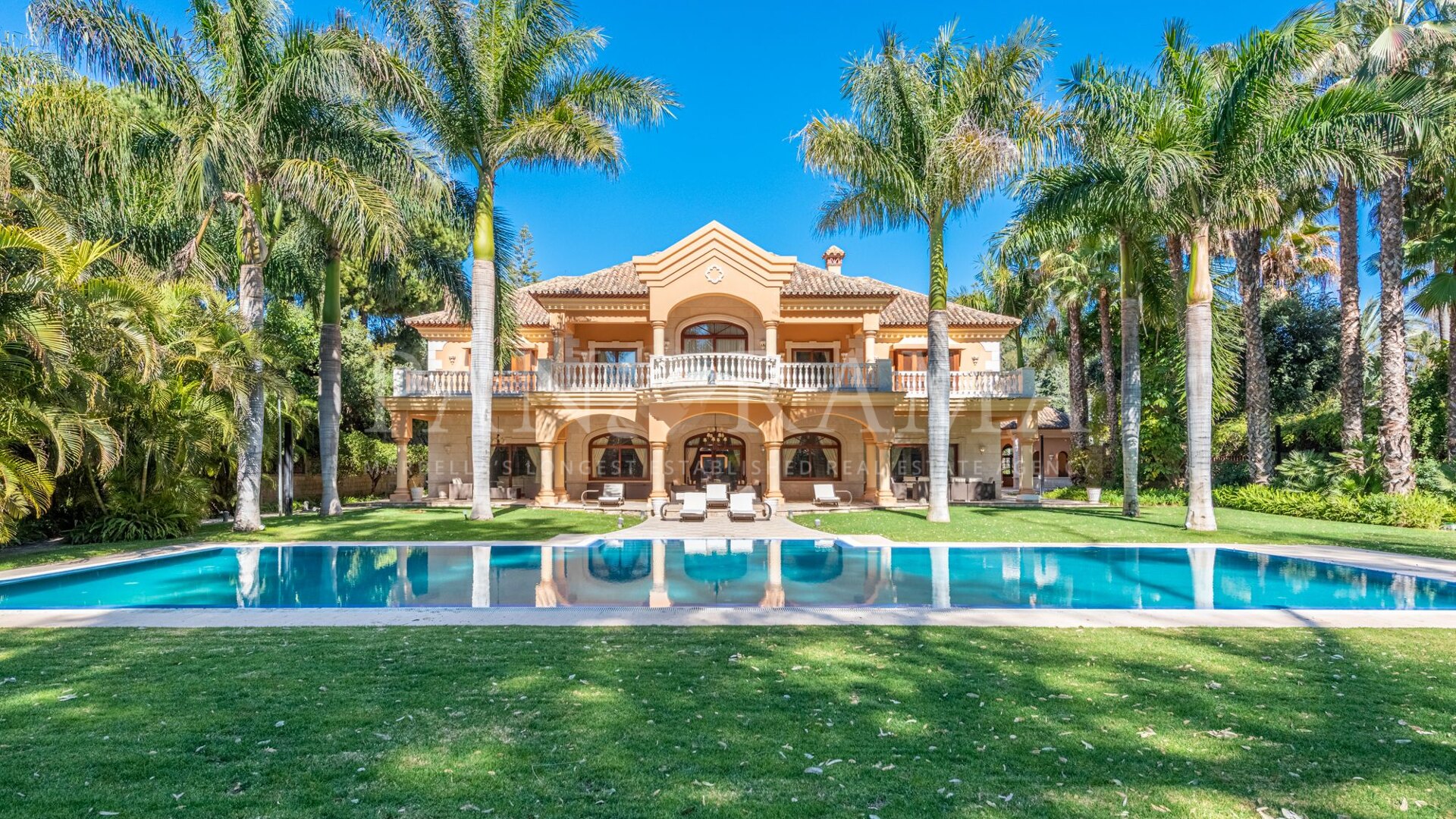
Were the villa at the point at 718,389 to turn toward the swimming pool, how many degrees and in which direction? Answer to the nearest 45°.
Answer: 0° — it already faces it

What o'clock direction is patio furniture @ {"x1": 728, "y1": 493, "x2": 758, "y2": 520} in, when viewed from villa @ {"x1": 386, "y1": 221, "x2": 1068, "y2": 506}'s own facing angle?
The patio furniture is roughly at 12 o'clock from the villa.

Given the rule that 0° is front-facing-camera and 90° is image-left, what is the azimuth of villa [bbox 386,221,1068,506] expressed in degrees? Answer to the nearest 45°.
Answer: approximately 0°

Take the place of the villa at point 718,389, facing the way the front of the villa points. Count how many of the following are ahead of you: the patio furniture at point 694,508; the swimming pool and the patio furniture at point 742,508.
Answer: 3

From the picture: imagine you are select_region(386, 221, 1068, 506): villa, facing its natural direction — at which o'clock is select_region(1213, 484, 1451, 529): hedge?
The hedge is roughly at 10 o'clock from the villa.

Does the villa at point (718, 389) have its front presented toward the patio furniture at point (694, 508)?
yes

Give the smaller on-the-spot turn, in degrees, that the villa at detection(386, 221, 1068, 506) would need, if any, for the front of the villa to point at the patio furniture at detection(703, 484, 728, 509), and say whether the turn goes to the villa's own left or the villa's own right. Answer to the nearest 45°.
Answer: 0° — it already faces it
